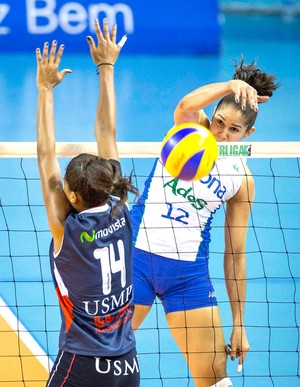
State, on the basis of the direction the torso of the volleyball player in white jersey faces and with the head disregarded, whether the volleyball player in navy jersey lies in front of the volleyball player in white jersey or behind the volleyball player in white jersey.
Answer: in front

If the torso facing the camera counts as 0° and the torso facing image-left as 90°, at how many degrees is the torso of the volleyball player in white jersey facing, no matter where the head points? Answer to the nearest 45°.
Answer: approximately 0°

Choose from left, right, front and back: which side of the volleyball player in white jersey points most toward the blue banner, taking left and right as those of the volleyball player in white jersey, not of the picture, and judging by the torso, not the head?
back

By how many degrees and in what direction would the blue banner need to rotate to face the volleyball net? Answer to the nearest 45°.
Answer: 0° — it already faces it

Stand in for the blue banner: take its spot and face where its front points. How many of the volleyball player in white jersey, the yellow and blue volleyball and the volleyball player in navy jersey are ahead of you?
3

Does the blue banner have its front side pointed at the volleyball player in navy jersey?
yes

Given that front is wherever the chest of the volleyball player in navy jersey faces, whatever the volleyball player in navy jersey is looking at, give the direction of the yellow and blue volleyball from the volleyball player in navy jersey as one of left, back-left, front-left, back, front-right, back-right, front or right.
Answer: right

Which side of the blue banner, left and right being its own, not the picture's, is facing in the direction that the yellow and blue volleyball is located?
front

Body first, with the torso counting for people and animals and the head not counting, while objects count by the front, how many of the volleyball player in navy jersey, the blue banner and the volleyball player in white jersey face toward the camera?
2

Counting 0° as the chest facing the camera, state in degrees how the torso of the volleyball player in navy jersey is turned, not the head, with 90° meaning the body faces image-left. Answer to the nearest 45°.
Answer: approximately 135°

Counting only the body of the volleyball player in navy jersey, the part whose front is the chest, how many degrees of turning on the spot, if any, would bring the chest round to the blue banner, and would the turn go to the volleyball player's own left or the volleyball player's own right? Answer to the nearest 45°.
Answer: approximately 45° to the volleyball player's own right
